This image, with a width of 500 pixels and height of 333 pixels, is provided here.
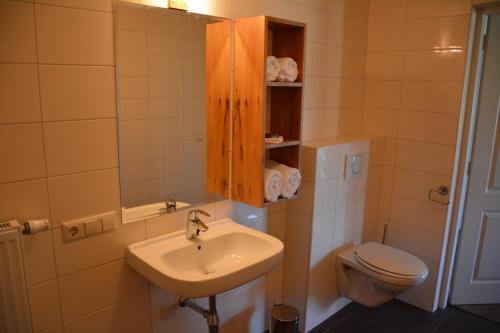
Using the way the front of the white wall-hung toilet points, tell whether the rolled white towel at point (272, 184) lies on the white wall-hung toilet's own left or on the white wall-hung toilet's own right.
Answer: on the white wall-hung toilet's own right

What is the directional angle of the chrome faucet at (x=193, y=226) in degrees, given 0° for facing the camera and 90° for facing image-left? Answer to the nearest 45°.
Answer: approximately 315°

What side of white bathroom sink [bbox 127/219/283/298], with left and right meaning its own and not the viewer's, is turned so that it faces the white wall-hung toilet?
left

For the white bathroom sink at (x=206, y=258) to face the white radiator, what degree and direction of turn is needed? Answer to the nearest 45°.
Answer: approximately 90° to its right

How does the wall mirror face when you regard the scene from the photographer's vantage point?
facing the viewer and to the right of the viewer

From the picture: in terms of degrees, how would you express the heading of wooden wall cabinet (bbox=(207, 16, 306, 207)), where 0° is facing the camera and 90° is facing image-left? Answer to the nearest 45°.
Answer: approximately 315°

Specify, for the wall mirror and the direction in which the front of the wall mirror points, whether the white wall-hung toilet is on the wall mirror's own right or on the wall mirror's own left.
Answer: on the wall mirror's own left

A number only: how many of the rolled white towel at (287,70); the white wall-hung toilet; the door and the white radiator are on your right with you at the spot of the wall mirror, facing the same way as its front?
1

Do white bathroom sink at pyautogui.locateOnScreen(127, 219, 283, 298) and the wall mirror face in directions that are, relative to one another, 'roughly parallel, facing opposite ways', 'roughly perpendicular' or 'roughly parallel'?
roughly parallel

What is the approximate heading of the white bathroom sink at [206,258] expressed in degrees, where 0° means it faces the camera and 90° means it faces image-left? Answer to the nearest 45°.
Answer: approximately 315°
